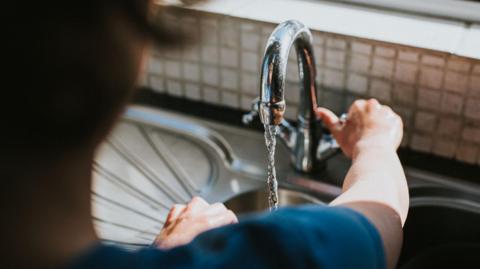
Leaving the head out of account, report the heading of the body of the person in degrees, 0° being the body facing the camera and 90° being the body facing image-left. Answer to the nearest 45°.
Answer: approximately 225°

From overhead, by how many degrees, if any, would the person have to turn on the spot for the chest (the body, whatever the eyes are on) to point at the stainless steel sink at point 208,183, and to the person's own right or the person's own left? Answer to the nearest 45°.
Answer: approximately 45° to the person's own left

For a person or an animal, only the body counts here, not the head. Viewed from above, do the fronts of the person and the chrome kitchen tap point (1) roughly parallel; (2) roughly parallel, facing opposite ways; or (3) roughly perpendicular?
roughly parallel, facing opposite ways

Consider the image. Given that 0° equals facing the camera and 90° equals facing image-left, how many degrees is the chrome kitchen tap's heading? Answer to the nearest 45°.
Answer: approximately 45°

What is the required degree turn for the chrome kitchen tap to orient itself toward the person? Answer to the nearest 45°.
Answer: approximately 45° to its left
